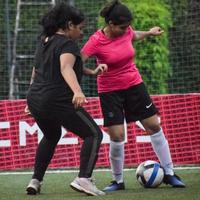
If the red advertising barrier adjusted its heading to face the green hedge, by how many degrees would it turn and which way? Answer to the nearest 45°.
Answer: approximately 180°

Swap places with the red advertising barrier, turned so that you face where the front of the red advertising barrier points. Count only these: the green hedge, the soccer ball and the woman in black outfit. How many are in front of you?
2

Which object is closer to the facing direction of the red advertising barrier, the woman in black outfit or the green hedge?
the woman in black outfit

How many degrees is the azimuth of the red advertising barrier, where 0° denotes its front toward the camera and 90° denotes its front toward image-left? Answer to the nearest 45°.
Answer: approximately 0°

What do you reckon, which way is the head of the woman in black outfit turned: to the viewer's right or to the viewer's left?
to the viewer's right

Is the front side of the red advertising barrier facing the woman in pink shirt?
yes

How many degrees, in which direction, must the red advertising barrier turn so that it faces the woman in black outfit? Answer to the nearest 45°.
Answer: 0° — it already faces them

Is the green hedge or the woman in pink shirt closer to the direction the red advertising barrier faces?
the woman in pink shirt
